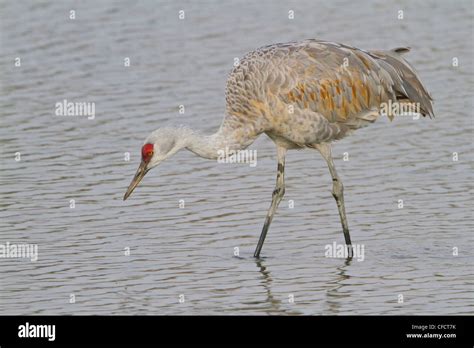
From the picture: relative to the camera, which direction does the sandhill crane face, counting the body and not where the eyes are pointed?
to the viewer's left
